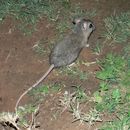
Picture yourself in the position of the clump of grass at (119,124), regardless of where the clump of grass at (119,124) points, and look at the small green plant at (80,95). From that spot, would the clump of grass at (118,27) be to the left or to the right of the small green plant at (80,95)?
right

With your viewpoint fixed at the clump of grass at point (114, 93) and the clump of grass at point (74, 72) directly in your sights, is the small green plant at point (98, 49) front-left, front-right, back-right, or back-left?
front-right

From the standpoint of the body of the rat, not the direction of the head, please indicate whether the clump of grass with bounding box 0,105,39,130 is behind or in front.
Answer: behind

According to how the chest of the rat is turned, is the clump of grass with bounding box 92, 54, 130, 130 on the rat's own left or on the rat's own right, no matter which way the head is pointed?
on the rat's own right

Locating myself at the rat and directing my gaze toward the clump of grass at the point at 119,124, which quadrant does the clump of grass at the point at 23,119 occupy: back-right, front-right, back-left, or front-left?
front-right

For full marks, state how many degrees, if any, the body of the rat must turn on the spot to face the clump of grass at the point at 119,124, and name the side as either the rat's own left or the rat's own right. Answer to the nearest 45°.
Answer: approximately 90° to the rat's own right

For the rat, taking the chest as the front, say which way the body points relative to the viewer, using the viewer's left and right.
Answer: facing away from the viewer and to the right of the viewer
